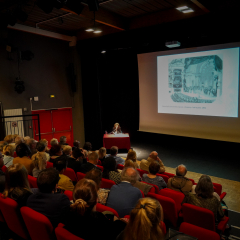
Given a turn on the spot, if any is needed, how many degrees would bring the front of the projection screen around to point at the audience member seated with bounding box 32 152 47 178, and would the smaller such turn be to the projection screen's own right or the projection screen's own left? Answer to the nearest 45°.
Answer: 0° — it already faces them

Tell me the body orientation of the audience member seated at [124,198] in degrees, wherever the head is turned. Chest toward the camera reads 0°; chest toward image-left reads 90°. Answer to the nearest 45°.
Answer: approximately 225°

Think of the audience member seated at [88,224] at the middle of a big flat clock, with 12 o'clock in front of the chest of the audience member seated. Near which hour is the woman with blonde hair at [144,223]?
The woman with blonde hair is roughly at 3 o'clock from the audience member seated.

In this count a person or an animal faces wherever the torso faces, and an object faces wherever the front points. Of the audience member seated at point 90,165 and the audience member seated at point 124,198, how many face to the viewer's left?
0

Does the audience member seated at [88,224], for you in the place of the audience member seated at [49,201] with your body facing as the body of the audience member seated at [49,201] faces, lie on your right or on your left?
on your right

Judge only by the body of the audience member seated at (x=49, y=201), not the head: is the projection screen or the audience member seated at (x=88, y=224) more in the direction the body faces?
the projection screen

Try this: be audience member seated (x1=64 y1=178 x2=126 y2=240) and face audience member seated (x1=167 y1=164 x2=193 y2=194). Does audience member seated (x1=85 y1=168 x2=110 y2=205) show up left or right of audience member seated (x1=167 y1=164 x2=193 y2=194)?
left

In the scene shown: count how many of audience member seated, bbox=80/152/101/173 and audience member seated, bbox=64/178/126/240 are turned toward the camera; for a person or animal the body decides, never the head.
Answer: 0

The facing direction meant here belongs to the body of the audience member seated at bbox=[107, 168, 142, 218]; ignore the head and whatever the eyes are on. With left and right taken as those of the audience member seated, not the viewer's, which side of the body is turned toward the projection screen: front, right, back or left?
front

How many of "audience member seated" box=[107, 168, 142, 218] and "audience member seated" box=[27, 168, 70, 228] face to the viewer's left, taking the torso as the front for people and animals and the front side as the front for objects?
0

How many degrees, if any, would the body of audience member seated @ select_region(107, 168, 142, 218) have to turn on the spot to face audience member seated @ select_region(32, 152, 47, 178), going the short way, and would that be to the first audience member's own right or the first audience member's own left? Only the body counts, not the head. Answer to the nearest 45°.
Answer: approximately 90° to the first audience member's own left

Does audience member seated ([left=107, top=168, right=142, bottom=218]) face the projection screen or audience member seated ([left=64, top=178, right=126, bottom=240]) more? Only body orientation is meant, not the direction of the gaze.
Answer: the projection screen

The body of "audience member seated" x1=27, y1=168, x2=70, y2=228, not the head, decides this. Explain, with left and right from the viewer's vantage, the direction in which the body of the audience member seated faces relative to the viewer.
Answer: facing away from the viewer and to the right of the viewer

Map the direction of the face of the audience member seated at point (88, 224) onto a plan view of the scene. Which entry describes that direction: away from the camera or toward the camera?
away from the camera

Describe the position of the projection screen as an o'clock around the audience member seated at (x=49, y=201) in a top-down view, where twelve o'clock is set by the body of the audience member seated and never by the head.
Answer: The projection screen is roughly at 12 o'clock from the audience member seated.
